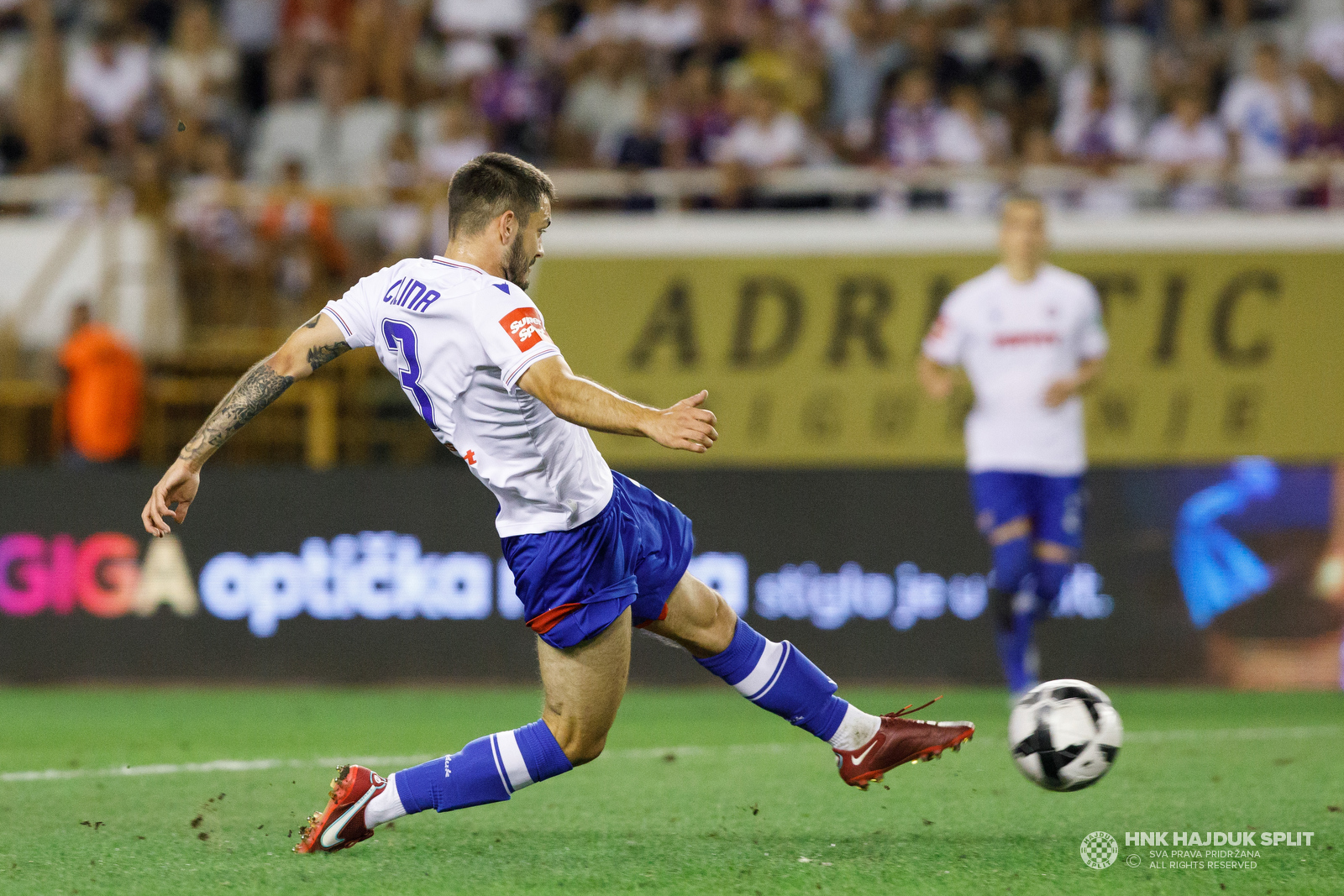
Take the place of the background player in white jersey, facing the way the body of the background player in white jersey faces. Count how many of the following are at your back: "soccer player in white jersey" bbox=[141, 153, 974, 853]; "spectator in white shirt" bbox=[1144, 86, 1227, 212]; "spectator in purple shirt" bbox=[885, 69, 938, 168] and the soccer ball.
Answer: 2

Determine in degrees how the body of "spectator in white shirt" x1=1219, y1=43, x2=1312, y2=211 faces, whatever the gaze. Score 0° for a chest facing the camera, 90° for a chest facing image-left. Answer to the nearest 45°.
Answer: approximately 0°

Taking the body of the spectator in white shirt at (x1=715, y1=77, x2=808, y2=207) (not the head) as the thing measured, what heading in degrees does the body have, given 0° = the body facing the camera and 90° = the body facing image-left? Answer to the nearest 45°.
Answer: approximately 0°

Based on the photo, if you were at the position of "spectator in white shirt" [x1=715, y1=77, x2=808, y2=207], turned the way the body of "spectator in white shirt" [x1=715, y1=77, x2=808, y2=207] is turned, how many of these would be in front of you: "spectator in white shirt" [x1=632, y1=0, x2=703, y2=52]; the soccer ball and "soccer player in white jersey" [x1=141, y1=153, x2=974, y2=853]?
2

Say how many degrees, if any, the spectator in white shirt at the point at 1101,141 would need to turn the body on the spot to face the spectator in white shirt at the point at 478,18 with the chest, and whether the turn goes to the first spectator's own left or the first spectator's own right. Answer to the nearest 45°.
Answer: approximately 90° to the first spectator's own right

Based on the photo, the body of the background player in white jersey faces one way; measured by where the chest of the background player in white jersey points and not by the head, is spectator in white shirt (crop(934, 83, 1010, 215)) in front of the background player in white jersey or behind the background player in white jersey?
behind

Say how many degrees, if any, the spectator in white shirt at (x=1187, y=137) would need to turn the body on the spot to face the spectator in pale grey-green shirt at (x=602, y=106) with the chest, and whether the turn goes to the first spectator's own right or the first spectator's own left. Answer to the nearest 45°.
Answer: approximately 90° to the first spectator's own right

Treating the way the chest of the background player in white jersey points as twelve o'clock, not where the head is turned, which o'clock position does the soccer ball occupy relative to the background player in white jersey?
The soccer ball is roughly at 12 o'clock from the background player in white jersey.

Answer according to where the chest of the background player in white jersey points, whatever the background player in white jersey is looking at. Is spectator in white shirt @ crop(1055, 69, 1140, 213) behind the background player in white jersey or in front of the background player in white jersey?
behind

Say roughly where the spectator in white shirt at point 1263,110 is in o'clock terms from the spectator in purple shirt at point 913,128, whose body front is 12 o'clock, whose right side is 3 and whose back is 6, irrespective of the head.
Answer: the spectator in white shirt at point 1263,110 is roughly at 9 o'clock from the spectator in purple shirt at point 913,128.
